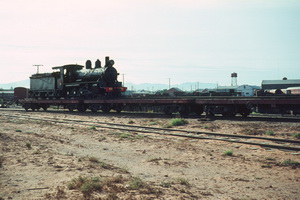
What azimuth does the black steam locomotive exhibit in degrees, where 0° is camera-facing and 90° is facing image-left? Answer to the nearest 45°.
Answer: approximately 315°
